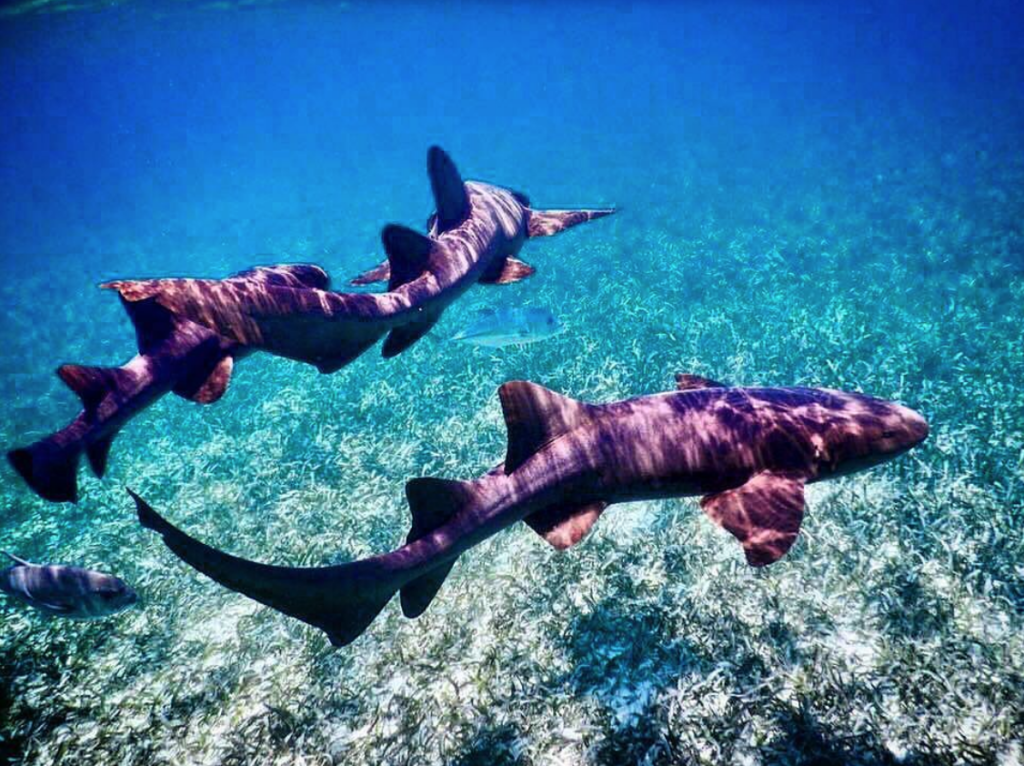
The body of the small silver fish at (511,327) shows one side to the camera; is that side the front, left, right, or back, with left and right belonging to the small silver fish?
right

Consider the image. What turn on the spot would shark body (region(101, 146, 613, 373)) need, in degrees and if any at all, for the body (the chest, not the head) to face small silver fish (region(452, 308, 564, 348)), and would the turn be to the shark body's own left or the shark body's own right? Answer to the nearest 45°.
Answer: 0° — it already faces it

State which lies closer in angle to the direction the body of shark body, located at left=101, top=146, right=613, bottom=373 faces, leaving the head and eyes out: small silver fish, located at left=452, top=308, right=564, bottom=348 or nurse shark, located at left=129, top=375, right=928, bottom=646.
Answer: the small silver fish

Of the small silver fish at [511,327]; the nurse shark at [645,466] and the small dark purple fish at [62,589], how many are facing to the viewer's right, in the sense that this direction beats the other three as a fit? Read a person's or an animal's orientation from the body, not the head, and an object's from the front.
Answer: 3

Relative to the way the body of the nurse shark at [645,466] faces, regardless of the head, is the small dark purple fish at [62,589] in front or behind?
behind

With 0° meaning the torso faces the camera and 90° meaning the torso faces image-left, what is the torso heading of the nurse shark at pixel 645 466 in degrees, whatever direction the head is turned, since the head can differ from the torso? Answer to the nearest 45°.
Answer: approximately 270°

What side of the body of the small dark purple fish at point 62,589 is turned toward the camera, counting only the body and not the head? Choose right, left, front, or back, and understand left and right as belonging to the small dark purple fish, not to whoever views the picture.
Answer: right

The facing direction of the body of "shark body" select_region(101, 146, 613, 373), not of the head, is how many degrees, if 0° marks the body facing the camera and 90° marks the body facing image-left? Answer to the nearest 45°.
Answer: approximately 225°

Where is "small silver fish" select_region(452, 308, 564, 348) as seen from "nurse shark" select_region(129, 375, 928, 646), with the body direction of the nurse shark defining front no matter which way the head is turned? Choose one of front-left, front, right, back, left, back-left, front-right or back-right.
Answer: left

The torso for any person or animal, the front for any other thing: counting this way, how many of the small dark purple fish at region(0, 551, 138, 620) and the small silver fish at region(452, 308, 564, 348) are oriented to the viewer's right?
2
